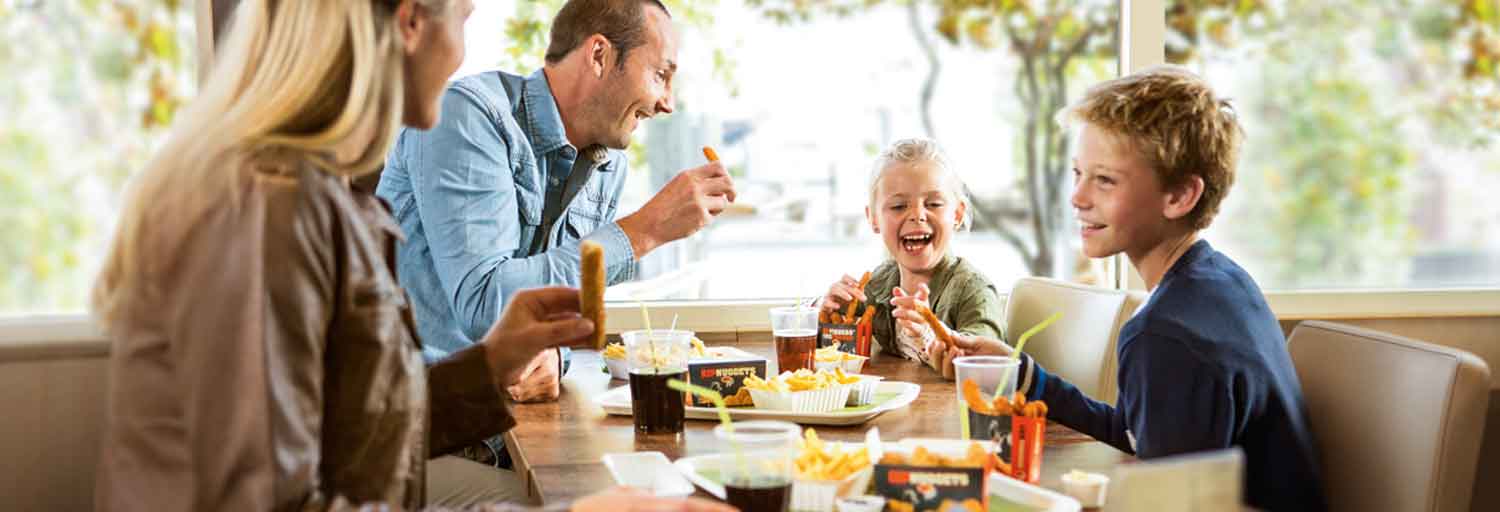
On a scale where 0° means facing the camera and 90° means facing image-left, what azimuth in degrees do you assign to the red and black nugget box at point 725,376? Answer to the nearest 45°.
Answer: approximately 0°

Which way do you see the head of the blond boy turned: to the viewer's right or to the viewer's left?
to the viewer's left

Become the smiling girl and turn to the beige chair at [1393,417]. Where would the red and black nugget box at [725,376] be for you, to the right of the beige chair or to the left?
right

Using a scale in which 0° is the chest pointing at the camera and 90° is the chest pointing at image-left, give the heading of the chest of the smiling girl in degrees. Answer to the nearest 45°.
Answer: approximately 0°

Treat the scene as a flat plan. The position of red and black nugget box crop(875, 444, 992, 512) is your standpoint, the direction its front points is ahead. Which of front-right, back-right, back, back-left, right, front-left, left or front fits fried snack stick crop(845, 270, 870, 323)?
back

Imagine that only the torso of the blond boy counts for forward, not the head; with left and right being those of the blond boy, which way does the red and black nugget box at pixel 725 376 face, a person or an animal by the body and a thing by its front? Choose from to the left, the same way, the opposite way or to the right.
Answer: to the left

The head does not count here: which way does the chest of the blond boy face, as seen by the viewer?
to the viewer's left

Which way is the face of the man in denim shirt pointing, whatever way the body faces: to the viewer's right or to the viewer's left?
to the viewer's right
